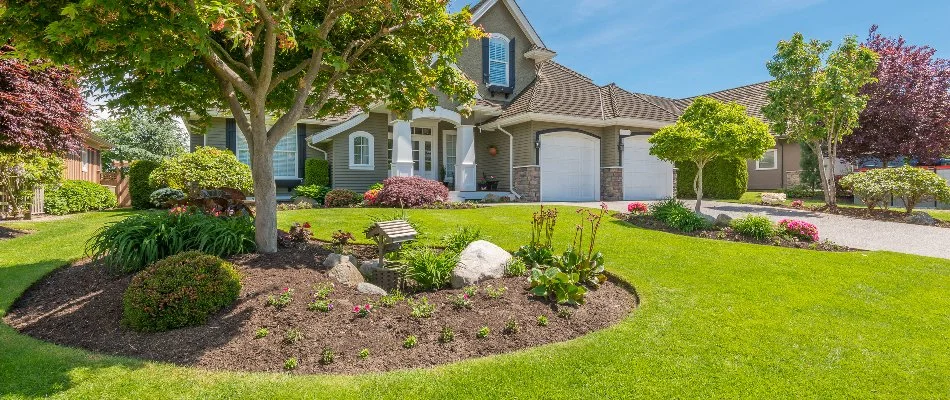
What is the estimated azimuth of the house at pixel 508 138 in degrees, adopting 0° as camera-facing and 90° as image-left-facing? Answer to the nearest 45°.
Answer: approximately 0°

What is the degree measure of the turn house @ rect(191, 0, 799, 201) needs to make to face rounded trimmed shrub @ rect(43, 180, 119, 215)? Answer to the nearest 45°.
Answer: approximately 90° to its right

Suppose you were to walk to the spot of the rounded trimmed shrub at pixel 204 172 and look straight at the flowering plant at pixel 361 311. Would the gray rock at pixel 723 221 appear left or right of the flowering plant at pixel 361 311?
left

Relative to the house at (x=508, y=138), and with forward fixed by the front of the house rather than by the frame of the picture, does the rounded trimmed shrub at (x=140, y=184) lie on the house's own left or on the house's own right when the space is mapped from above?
on the house's own right

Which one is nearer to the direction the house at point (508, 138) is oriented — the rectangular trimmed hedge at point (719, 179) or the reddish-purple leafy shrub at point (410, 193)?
the reddish-purple leafy shrub

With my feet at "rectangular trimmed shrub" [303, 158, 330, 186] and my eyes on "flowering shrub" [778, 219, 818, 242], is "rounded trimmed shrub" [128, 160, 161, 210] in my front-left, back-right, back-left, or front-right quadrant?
back-right

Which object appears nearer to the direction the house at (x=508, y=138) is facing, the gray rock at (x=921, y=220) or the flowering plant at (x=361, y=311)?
the flowering plant

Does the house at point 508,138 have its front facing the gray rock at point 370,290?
yes

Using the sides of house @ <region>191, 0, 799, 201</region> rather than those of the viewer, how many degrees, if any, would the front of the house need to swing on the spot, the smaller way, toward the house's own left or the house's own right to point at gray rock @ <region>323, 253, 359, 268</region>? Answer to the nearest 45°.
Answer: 0° — it already faces it

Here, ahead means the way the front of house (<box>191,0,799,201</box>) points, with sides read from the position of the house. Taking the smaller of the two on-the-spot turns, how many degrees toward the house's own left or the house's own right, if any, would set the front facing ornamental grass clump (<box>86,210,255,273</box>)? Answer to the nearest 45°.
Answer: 0° — it already faces it

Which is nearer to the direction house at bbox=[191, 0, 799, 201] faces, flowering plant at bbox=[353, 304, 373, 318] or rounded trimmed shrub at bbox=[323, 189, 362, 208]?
the flowering plant

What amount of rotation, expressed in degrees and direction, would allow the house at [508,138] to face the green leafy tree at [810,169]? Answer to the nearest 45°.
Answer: approximately 90° to its left
